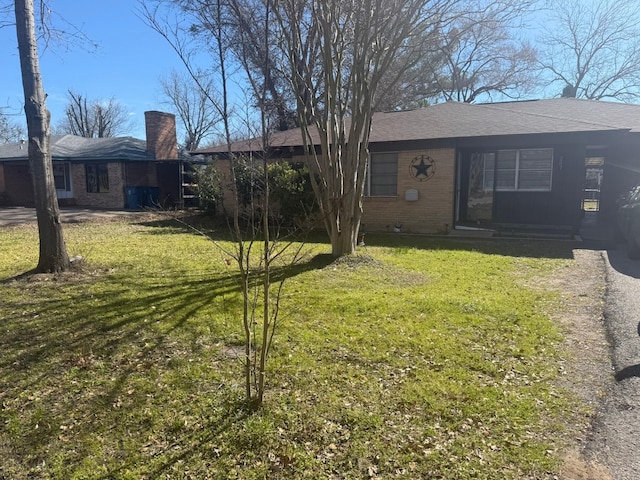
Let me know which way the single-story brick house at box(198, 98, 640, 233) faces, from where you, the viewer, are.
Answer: facing the viewer

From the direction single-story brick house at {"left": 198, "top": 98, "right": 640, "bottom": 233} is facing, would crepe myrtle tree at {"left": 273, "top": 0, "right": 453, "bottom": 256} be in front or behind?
in front

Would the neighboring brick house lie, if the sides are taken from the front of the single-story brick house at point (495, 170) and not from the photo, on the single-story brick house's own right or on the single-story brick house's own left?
on the single-story brick house's own right

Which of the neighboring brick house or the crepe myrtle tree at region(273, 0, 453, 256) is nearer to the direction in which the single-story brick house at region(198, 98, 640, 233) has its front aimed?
the crepe myrtle tree

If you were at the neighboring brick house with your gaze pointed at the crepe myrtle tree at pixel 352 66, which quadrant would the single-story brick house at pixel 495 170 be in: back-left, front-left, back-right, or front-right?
front-left
